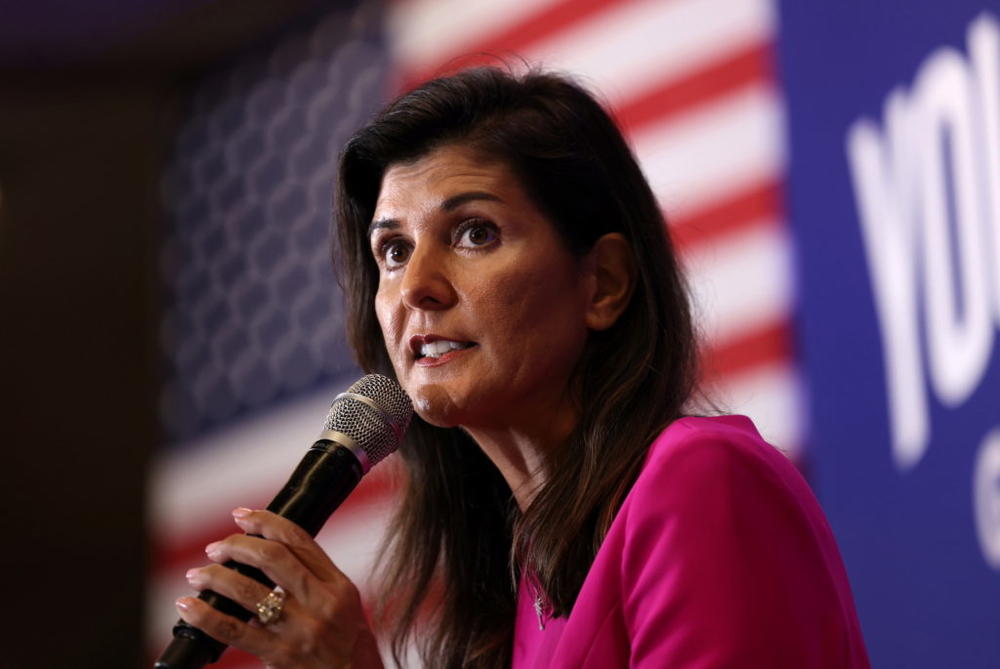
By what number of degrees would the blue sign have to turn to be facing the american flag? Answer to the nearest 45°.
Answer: approximately 90° to its right

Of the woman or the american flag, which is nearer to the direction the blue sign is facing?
the woman

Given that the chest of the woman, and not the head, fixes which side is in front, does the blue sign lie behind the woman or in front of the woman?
behind

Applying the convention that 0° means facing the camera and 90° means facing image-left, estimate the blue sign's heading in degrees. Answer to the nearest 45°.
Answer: approximately 45°

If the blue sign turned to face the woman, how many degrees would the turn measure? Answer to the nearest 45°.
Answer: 0° — it already faces them

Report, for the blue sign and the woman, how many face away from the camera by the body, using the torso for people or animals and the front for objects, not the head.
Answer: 0

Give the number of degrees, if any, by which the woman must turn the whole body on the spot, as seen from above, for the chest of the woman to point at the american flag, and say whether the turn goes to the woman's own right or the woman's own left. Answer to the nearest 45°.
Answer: approximately 135° to the woman's own right
